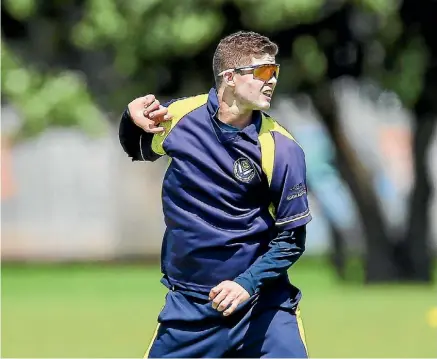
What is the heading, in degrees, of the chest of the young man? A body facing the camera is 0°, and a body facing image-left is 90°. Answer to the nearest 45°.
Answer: approximately 0°
